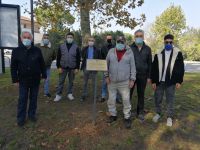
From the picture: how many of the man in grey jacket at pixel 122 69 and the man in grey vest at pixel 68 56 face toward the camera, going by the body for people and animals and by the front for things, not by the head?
2

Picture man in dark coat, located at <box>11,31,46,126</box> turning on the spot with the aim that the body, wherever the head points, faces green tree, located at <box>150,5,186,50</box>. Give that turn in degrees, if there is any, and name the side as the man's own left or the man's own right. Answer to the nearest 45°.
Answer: approximately 135° to the man's own left

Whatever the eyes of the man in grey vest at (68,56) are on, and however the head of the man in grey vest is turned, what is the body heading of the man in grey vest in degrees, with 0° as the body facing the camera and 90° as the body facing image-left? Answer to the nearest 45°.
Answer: approximately 0°

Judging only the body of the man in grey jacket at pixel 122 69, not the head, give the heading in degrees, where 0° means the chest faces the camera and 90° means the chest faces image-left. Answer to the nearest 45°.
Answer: approximately 0°

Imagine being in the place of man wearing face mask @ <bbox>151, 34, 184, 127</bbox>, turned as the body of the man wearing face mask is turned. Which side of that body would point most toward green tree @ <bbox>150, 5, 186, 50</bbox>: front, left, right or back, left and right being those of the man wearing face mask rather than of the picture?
back

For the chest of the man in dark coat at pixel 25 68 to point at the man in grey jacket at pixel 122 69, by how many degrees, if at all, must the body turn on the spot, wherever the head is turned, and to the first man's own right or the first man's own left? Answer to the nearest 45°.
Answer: approximately 90° to the first man's own left

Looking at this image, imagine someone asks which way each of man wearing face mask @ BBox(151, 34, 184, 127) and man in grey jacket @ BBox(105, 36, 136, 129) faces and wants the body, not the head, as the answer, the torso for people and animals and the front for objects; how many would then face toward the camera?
2

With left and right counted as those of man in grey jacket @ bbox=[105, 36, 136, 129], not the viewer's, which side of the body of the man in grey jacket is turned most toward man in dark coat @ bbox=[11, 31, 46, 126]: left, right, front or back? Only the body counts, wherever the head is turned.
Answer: right
